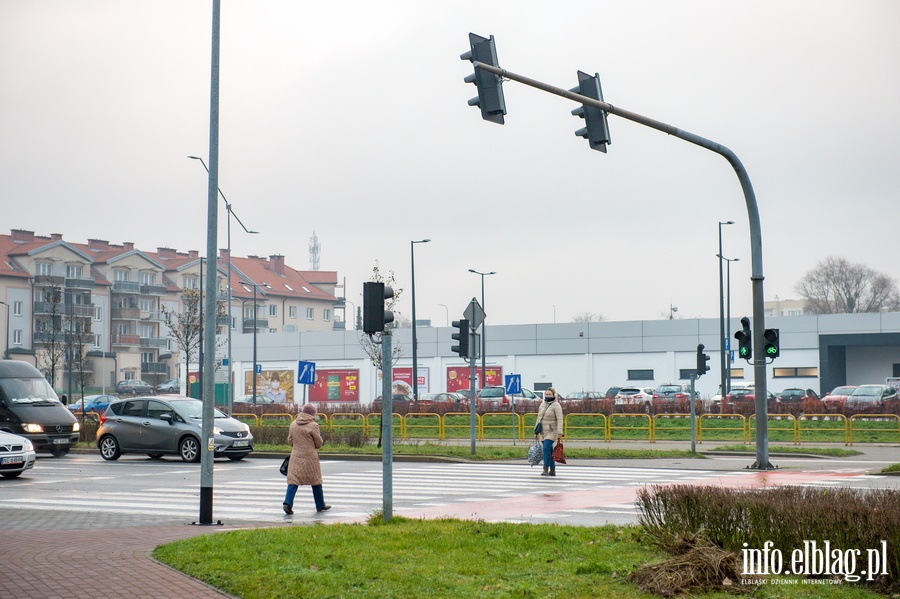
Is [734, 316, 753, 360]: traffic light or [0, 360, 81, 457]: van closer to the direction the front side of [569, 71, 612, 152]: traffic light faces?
the van

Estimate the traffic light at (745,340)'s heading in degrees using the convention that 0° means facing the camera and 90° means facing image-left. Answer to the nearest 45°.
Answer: approximately 45°

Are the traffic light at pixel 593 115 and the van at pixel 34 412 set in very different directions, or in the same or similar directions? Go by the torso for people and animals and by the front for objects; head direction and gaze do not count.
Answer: very different directions

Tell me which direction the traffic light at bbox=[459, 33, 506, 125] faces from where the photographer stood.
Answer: facing away from the viewer and to the left of the viewer

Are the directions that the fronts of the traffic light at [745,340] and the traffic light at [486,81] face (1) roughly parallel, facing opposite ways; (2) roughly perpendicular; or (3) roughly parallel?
roughly perpendicular

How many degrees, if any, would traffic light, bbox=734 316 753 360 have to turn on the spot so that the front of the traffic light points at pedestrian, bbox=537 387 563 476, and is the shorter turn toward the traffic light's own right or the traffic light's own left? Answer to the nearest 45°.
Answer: approximately 45° to the traffic light's own right

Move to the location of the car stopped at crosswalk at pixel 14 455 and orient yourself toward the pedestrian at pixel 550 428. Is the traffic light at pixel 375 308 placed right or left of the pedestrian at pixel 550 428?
right
